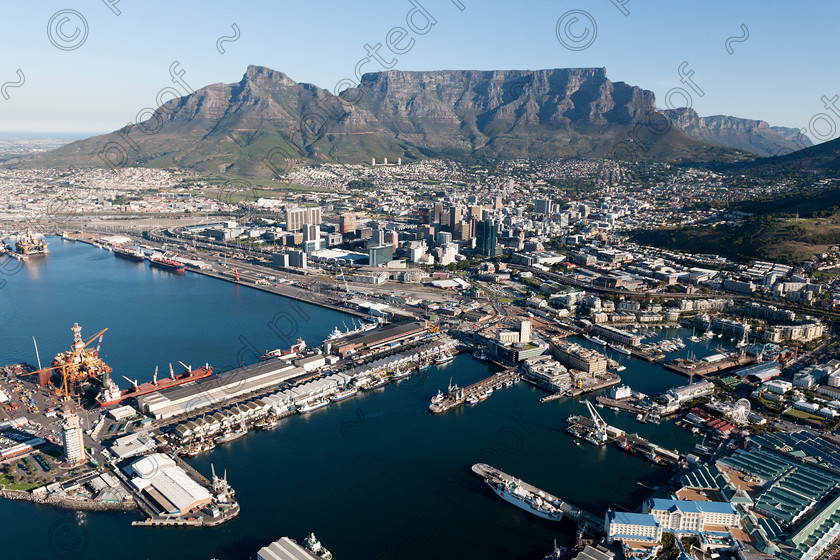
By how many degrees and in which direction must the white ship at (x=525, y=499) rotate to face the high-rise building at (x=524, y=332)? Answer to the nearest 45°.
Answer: approximately 45° to its right

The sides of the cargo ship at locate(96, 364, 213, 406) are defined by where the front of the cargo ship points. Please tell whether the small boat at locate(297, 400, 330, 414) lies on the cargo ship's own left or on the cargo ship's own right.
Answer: on the cargo ship's own right

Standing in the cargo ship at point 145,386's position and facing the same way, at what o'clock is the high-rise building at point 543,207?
The high-rise building is roughly at 12 o'clock from the cargo ship.

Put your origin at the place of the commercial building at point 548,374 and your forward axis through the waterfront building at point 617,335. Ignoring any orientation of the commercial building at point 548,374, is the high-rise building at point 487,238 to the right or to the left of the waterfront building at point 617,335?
left

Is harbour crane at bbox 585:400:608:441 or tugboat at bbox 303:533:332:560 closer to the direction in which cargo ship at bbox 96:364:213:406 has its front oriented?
the harbour crane

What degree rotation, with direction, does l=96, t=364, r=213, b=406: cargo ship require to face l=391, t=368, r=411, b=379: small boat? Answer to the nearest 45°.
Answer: approximately 45° to its right

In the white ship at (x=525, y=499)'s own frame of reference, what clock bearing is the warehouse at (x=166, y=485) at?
The warehouse is roughly at 10 o'clock from the white ship.

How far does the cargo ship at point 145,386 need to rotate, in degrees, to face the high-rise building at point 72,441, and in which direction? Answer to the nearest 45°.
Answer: approximately 180°

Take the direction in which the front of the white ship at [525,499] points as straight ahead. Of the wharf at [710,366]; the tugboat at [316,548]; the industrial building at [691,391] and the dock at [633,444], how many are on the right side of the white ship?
3

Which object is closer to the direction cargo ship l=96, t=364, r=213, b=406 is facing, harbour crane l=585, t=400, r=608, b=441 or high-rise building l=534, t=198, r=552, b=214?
the high-rise building

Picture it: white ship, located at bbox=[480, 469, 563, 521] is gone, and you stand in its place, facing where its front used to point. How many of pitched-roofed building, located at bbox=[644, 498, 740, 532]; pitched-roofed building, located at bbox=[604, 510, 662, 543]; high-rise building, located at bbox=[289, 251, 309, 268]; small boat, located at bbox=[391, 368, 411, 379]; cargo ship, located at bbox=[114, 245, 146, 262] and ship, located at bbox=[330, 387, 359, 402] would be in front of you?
4

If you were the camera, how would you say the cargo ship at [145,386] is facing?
facing away from the viewer and to the right of the viewer

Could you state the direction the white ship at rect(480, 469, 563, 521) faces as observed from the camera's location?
facing away from the viewer and to the left of the viewer

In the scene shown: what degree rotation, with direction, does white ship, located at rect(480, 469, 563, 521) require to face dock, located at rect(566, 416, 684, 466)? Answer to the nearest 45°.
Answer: approximately 90° to its right
